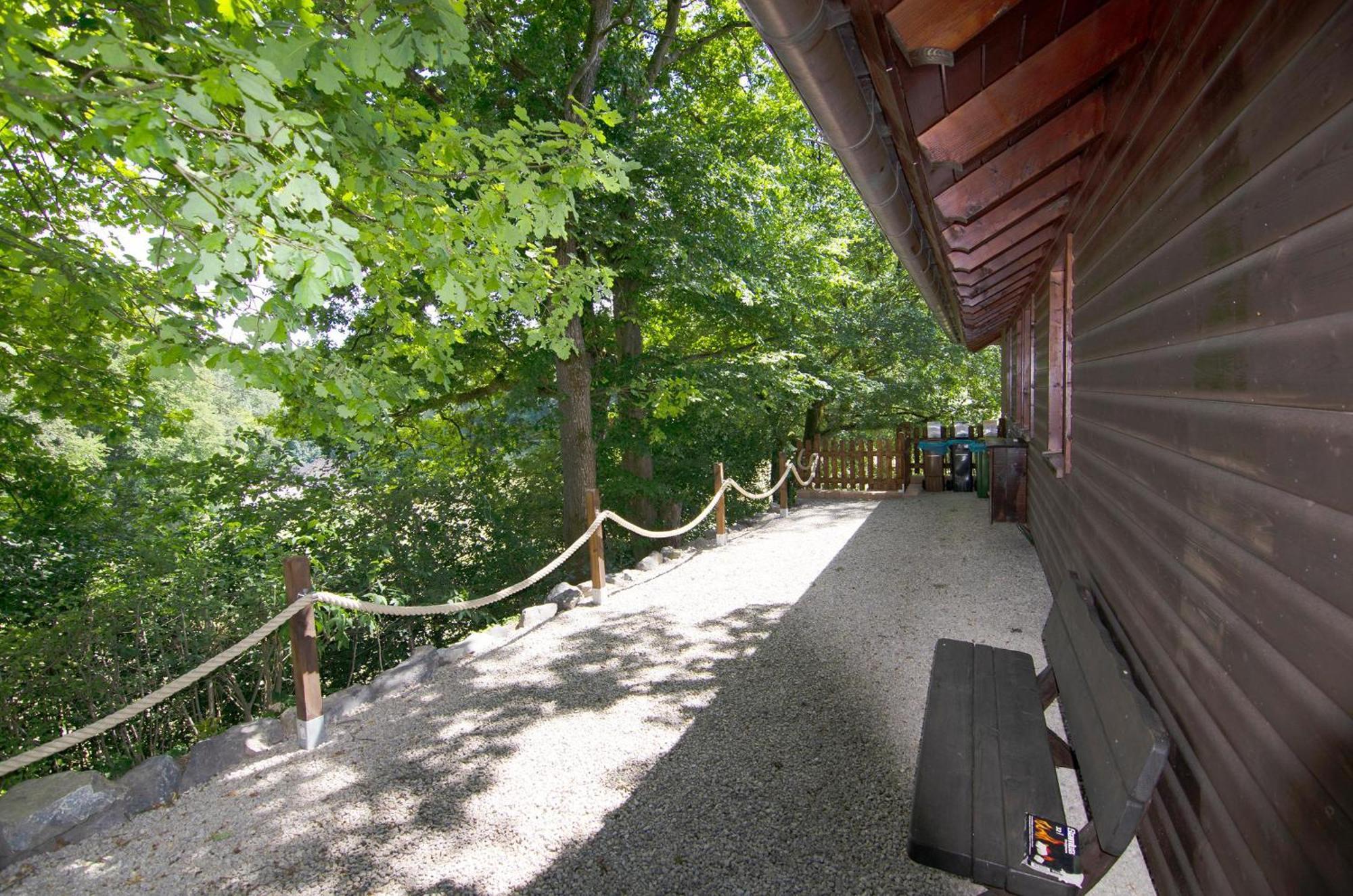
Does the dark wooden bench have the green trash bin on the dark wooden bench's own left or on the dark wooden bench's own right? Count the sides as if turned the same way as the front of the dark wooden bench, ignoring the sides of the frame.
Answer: on the dark wooden bench's own right

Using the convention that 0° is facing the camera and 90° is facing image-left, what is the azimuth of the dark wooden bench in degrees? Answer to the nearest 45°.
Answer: approximately 90°

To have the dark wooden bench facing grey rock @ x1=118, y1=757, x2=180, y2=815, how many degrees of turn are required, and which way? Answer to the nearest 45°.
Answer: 0° — it already faces it

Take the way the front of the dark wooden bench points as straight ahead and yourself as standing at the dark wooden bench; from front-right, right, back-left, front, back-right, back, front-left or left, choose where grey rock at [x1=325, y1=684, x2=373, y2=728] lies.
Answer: front

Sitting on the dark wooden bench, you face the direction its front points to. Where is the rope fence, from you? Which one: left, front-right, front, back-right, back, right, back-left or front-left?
front

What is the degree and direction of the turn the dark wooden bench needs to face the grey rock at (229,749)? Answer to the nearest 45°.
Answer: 0° — it already faces it

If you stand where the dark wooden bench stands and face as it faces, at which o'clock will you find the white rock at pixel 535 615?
The white rock is roughly at 1 o'clock from the dark wooden bench.

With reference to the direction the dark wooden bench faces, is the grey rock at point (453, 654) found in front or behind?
in front

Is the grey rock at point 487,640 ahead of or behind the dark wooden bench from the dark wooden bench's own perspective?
ahead

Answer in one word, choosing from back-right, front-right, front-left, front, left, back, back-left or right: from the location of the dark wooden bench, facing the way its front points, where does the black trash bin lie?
right

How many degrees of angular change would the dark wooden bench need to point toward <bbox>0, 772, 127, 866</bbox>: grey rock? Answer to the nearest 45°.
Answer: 0° — it already faces it

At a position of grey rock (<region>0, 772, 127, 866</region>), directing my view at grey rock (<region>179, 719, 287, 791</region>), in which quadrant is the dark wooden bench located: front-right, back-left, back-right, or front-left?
front-right

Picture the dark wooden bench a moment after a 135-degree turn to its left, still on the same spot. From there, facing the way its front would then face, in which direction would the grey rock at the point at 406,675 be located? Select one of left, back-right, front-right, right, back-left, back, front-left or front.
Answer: back-right
